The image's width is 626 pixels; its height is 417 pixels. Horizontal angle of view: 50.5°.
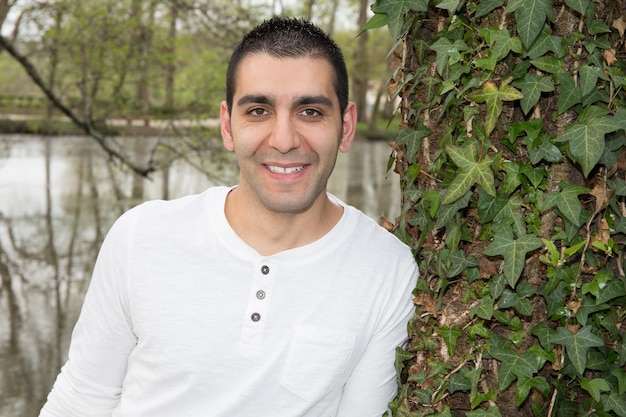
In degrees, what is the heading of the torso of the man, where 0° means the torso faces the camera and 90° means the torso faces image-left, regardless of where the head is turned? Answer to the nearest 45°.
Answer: approximately 0°
